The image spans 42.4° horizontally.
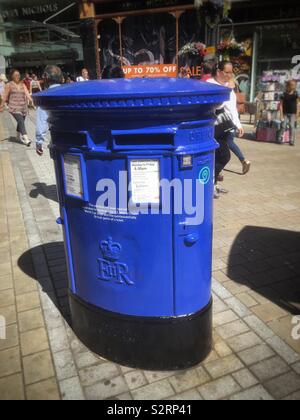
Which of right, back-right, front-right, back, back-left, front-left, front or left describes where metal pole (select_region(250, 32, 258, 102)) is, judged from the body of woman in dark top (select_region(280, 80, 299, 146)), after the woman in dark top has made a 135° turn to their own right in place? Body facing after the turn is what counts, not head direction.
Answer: front-right

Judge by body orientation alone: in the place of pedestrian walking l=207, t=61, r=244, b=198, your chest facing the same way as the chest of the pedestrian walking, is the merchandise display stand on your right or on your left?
on your left

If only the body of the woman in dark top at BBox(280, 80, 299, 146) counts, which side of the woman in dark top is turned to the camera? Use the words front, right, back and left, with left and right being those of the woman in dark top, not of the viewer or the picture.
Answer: front

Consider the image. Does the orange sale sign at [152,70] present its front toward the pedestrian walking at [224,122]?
yes

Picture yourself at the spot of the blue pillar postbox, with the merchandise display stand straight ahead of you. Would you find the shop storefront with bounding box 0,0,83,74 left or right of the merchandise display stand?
left

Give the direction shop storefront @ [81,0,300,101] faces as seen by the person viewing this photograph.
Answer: facing the viewer

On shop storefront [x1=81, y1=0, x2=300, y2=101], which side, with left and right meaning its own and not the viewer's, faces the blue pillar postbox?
front

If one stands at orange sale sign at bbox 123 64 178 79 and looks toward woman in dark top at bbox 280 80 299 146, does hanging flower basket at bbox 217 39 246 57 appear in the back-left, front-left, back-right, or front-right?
front-left

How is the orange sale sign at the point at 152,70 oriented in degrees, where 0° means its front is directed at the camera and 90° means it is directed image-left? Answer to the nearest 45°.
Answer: approximately 0°

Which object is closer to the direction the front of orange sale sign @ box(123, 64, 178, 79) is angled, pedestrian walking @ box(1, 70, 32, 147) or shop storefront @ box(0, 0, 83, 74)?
the pedestrian walking

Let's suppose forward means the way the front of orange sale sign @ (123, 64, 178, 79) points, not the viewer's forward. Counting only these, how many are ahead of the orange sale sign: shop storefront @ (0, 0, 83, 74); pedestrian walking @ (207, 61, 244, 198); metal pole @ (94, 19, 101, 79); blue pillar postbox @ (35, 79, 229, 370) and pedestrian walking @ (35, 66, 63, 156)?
3

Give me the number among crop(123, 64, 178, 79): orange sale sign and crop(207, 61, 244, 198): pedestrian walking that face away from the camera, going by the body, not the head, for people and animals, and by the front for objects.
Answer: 0

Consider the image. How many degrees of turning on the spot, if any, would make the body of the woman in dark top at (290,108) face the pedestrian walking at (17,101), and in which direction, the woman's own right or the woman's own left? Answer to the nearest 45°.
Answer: approximately 90° to the woman's own right
